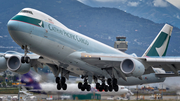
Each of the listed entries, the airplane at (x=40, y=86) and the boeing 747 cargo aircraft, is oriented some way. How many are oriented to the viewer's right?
1

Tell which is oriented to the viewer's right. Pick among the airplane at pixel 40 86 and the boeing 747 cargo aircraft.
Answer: the airplane

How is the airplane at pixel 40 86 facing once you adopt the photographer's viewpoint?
facing to the right of the viewer

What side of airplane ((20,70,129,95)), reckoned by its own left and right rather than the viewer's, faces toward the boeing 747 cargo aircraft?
right

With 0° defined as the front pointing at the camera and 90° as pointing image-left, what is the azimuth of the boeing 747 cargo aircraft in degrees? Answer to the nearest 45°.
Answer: approximately 45°

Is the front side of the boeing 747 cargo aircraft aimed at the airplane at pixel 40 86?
no
